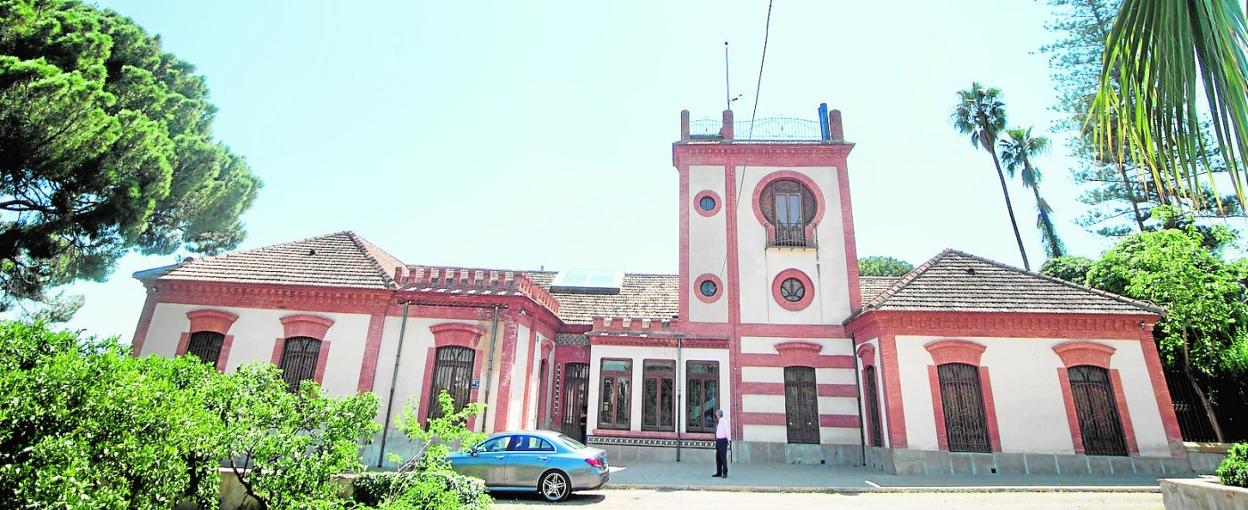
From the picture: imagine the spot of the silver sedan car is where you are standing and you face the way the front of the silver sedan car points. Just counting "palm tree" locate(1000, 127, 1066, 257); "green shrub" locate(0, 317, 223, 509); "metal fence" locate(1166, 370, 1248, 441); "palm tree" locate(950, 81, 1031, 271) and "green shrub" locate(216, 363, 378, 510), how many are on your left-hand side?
2

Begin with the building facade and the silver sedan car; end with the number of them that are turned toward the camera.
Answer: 1

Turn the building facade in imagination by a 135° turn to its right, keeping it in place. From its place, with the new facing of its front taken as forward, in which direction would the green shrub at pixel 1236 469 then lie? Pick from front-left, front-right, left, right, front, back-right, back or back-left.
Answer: back

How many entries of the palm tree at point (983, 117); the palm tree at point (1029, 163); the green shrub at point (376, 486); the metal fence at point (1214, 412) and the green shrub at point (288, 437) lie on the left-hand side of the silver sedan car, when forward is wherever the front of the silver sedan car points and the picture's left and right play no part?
2

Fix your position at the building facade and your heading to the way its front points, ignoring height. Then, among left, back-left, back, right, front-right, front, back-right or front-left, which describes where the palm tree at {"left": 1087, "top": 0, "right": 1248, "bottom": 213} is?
front

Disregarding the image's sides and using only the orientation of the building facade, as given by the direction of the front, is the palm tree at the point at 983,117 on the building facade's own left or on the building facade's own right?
on the building facade's own left

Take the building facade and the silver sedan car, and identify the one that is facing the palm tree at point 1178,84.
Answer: the building facade

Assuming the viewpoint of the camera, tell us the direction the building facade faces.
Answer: facing the viewer

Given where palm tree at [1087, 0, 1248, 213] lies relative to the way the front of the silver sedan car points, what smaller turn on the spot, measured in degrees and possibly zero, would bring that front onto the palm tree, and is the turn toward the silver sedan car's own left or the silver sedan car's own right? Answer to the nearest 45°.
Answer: approximately 135° to the silver sedan car's own left

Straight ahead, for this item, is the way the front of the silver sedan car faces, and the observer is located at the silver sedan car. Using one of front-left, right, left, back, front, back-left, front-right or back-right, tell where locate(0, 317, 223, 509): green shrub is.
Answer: left

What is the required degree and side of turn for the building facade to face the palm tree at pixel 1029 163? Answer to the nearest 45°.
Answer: approximately 135° to its left

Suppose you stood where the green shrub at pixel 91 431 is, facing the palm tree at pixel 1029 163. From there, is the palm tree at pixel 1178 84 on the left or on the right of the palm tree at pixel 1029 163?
right

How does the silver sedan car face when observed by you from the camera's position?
facing away from the viewer and to the left of the viewer
